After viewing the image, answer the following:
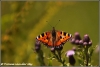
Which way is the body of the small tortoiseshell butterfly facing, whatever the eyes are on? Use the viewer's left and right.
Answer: facing away from the viewer
